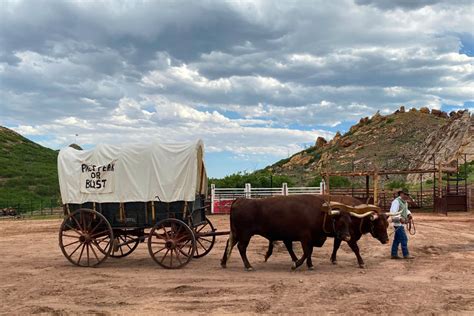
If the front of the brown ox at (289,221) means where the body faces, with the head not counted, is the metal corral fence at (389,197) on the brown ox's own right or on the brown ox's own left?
on the brown ox's own left

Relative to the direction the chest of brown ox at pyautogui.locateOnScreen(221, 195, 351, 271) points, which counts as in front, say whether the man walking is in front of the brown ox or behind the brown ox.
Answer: in front

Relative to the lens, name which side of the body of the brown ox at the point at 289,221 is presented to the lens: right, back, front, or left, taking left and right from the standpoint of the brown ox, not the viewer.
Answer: right

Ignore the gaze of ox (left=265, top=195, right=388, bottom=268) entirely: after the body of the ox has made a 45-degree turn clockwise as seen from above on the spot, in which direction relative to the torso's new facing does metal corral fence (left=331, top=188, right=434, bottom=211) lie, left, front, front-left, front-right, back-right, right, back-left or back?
back-left

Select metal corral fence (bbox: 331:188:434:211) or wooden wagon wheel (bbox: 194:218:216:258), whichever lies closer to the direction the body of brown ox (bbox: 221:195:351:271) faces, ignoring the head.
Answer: the metal corral fence

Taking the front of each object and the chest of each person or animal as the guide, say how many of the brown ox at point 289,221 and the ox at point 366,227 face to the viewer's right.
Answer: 2

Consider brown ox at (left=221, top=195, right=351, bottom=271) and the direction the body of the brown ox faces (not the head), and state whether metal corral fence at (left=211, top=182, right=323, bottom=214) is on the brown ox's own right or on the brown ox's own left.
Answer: on the brown ox's own left

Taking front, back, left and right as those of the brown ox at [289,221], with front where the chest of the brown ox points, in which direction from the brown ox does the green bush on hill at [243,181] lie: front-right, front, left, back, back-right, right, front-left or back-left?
left

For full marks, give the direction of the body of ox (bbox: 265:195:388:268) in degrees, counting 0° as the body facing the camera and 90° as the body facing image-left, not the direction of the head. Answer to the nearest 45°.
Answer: approximately 270°

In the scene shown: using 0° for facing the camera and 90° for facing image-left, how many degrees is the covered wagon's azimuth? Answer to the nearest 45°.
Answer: approximately 315°

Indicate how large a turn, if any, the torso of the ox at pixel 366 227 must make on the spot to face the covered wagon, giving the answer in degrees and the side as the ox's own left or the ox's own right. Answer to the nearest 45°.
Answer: approximately 180°
